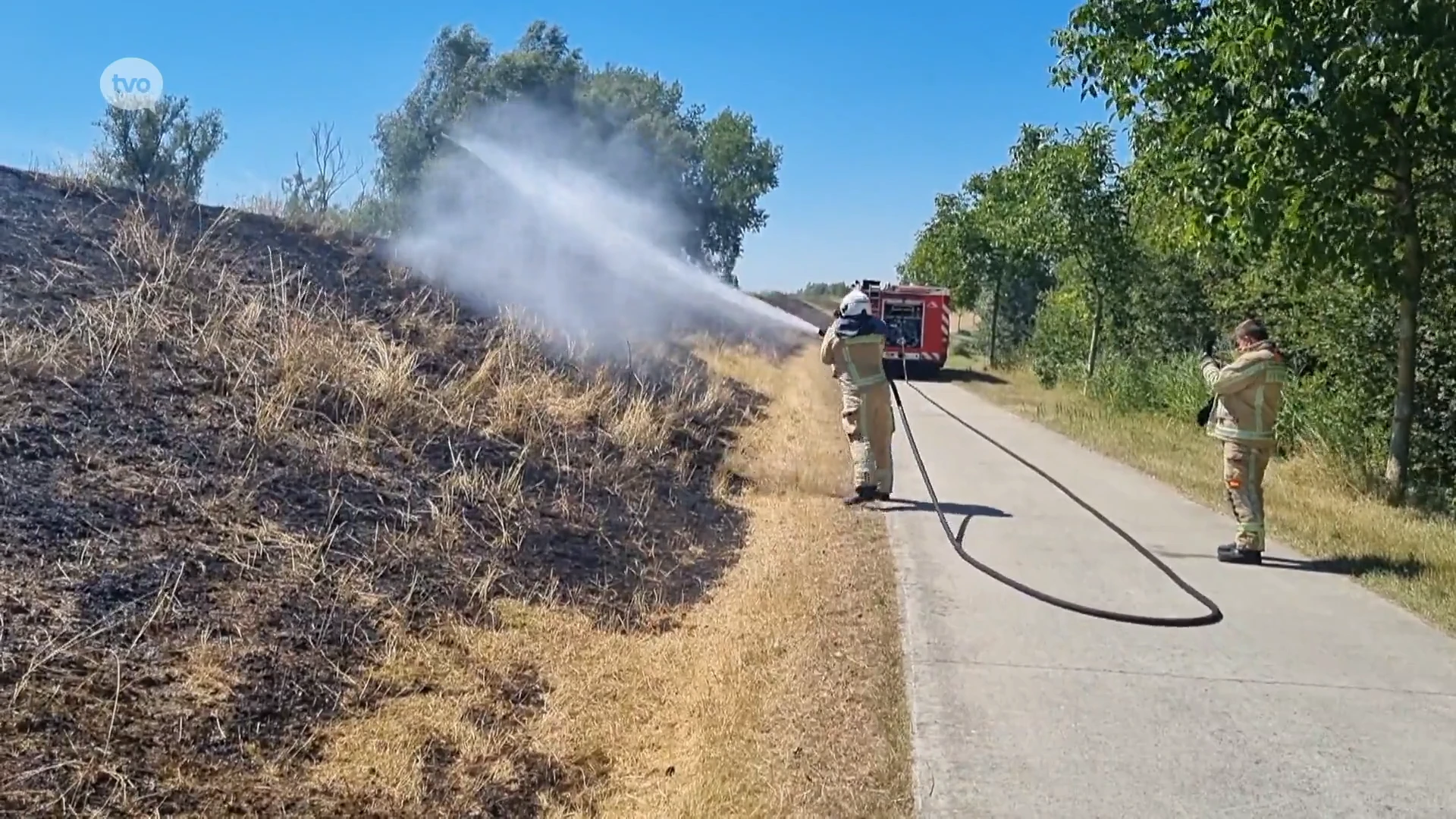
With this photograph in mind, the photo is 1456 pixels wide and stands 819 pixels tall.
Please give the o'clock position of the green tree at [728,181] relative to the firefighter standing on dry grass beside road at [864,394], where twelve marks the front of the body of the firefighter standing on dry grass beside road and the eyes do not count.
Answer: The green tree is roughly at 1 o'clock from the firefighter standing on dry grass beside road.

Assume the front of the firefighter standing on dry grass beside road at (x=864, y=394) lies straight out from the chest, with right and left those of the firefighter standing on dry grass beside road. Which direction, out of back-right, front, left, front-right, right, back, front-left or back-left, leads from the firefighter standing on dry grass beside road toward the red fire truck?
front-right

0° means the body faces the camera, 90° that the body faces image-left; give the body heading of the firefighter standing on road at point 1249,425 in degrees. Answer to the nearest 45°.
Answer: approximately 90°

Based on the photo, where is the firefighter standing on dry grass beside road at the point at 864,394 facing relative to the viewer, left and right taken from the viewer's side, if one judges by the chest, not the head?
facing away from the viewer and to the left of the viewer

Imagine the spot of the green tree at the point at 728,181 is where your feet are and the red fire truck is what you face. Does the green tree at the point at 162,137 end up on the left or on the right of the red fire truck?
right

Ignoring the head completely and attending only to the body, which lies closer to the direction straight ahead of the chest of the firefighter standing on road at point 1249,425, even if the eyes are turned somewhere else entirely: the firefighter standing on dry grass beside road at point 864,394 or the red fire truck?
the firefighter standing on dry grass beside road

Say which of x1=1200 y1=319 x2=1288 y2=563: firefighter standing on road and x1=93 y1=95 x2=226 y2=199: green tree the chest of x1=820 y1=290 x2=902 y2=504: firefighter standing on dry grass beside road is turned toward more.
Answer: the green tree

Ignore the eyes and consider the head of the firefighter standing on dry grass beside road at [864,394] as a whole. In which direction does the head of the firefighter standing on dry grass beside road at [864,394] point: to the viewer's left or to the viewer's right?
to the viewer's left
